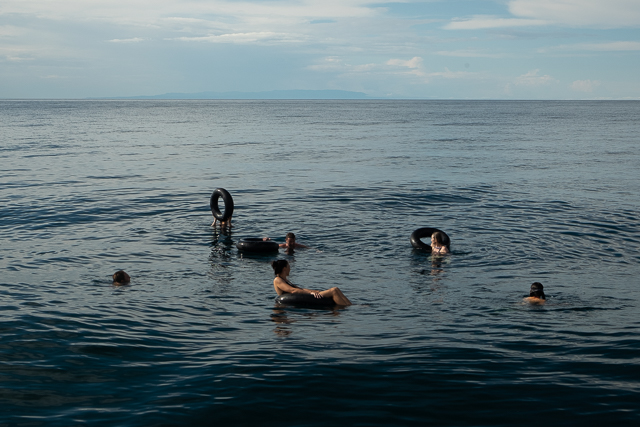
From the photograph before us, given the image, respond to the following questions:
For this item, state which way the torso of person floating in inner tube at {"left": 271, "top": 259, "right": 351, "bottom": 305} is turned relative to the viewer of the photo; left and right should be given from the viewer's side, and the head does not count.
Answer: facing to the right of the viewer

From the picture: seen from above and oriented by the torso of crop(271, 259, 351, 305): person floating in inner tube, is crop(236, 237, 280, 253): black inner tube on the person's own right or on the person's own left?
on the person's own left

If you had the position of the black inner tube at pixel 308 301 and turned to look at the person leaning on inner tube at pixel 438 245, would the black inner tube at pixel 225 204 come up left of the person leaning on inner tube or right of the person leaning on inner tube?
left

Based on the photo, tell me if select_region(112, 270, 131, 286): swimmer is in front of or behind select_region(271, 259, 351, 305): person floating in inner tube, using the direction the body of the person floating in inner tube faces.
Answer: behind

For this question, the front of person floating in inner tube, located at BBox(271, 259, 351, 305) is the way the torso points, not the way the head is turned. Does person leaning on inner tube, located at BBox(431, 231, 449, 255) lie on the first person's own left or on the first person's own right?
on the first person's own left

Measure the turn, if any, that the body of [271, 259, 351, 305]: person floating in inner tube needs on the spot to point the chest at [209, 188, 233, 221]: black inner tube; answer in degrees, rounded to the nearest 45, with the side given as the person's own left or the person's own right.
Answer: approximately 90° to the person's own left

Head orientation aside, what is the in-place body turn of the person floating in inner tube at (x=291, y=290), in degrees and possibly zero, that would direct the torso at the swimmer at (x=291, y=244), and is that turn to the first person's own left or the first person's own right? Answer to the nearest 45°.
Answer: approximately 90° to the first person's own left

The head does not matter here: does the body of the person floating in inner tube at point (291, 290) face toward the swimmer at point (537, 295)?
yes
